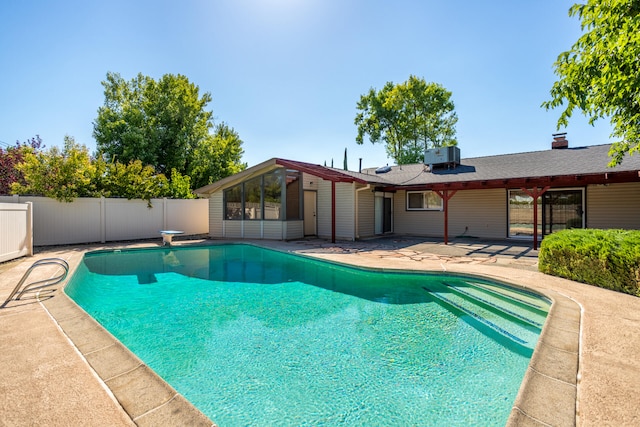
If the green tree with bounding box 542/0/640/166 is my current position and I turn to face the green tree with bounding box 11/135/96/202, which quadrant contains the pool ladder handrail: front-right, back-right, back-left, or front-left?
front-left

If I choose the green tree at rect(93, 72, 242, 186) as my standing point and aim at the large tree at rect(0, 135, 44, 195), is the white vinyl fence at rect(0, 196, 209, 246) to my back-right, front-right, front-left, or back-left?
front-left

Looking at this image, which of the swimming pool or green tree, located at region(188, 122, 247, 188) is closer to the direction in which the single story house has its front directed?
the green tree

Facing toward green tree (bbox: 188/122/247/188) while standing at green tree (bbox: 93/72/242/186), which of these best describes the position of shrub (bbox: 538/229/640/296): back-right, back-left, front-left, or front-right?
front-right

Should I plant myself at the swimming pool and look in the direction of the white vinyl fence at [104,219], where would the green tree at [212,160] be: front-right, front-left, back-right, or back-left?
front-right

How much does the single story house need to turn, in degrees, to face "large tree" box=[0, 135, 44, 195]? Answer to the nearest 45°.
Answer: approximately 90° to its right

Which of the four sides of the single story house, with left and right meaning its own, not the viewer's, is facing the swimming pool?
back

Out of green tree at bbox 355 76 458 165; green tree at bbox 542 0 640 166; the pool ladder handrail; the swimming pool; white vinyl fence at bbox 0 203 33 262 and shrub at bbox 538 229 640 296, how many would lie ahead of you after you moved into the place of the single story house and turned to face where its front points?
1
